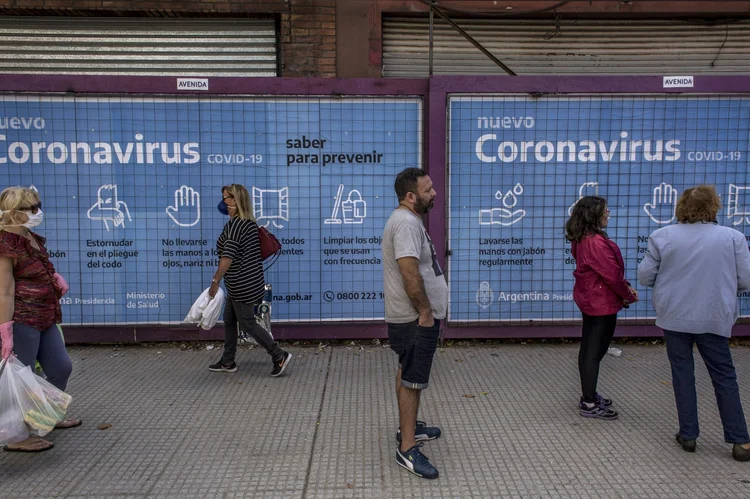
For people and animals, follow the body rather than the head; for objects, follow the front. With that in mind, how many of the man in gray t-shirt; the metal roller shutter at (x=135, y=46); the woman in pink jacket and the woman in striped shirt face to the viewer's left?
1

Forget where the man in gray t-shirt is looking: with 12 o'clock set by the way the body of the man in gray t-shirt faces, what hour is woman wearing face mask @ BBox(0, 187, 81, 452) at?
The woman wearing face mask is roughly at 6 o'clock from the man in gray t-shirt.

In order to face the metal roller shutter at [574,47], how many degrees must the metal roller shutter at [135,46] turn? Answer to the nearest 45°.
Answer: approximately 90° to its left

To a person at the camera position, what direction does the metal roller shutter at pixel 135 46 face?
facing the viewer

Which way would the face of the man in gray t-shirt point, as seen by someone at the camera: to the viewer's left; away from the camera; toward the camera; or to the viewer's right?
to the viewer's right

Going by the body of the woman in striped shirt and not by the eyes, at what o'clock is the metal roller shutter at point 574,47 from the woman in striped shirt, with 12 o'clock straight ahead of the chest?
The metal roller shutter is roughly at 5 o'clock from the woman in striped shirt.

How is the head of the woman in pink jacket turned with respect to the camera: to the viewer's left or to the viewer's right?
to the viewer's right

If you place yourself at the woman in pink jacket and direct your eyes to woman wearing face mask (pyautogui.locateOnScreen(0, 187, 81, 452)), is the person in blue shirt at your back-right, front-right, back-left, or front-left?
back-left

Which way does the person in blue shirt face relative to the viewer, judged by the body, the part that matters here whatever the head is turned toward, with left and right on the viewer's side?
facing away from the viewer

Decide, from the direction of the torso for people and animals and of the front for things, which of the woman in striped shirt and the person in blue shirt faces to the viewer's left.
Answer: the woman in striped shirt

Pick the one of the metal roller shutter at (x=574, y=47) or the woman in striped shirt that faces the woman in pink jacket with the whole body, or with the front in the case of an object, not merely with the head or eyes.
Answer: the metal roller shutter
